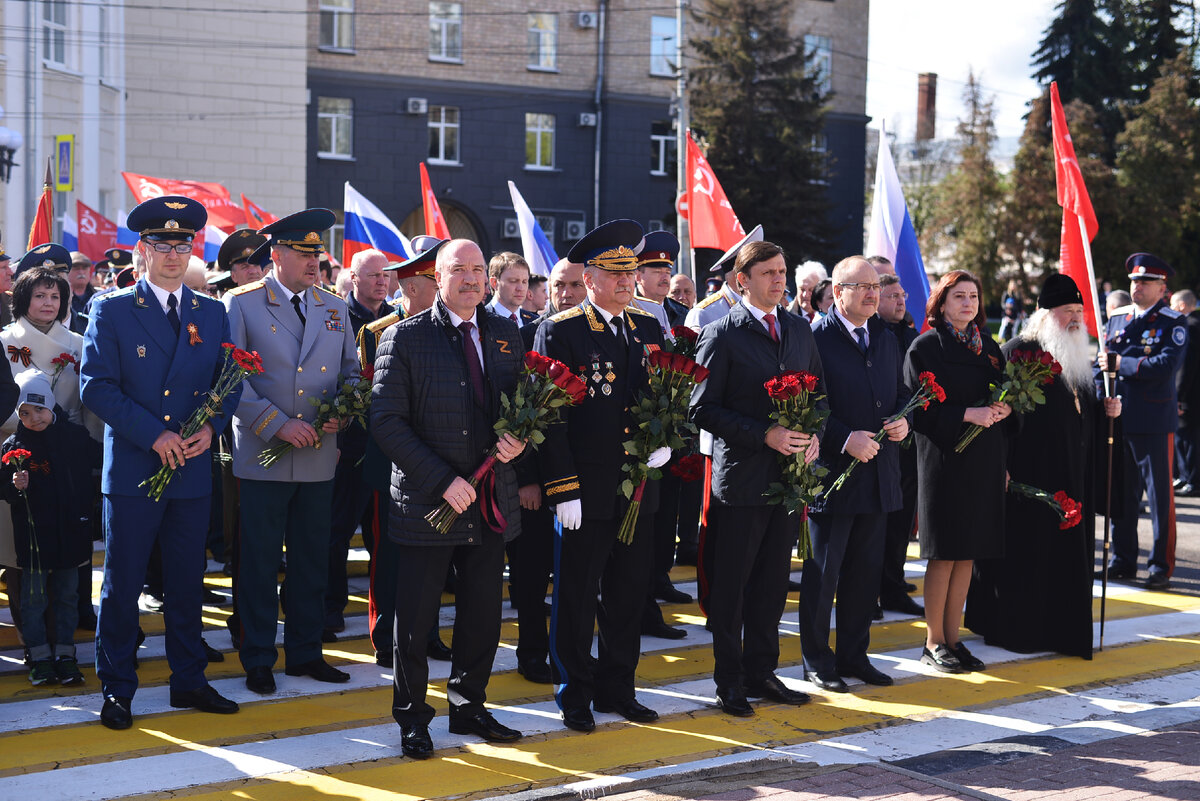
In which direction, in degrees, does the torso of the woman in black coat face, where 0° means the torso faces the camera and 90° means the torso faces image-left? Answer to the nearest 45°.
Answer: approximately 315°

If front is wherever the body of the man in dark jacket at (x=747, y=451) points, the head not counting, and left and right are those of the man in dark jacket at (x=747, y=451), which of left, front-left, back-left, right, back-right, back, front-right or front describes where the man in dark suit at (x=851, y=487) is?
left

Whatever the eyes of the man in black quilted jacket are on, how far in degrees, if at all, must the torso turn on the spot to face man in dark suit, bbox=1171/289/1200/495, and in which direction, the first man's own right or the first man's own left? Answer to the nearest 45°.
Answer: approximately 90° to the first man's own left

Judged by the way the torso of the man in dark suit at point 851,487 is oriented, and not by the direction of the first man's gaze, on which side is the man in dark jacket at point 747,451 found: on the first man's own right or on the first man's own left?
on the first man's own right

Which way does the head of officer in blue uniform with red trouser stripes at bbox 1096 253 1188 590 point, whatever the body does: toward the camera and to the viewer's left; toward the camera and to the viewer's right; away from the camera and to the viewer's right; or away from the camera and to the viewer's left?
toward the camera and to the viewer's left

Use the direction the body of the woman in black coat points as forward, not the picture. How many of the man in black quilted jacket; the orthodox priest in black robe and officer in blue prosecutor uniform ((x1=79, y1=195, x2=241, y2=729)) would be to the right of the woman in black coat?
2

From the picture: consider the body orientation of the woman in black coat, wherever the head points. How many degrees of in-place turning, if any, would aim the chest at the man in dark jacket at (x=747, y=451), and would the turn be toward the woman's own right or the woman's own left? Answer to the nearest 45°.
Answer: approximately 90° to the woman's own right

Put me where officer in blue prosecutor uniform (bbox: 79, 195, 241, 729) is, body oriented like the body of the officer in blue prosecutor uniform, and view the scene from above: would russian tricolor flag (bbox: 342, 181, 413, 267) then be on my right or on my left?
on my left

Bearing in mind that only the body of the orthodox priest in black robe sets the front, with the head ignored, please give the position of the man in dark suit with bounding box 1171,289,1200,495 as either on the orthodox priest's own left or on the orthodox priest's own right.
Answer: on the orthodox priest's own left

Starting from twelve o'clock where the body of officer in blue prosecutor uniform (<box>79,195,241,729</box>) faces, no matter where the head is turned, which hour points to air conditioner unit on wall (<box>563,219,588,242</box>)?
The air conditioner unit on wall is roughly at 8 o'clock from the officer in blue prosecutor uniform.
